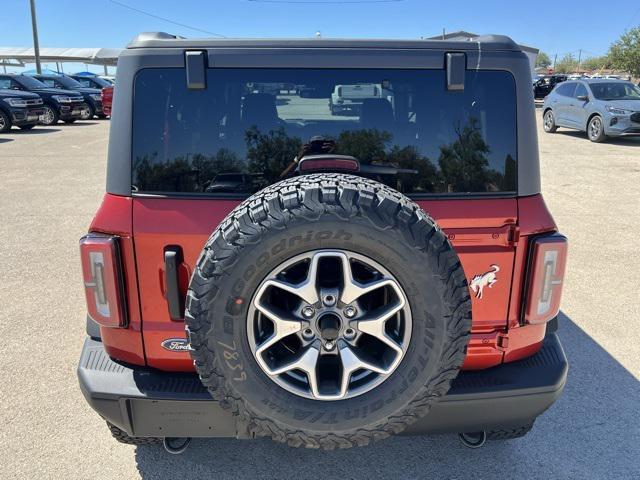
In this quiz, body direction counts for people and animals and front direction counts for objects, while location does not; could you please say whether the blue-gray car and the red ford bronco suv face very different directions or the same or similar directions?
very different directions

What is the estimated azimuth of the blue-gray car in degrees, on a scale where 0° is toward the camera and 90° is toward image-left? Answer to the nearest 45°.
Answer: approximately 315°

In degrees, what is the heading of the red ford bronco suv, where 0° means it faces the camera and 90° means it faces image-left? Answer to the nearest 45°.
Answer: approximately 180°

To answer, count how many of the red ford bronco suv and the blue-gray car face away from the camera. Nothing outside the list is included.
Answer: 1

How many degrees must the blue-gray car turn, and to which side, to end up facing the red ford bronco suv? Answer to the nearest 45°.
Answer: approximately 45° to its right

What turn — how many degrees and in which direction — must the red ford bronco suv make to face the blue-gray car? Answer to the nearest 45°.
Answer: approximately 45° to its right

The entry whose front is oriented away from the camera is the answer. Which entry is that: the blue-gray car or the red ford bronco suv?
the red ford bronco suv

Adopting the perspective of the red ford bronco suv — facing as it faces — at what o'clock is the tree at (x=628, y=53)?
The tree is roughly at 1 o'clock from the red ford bronco suv.

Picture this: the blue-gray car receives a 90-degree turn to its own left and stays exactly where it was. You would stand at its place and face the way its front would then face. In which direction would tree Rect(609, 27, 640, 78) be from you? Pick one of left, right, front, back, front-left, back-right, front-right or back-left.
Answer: front-left
